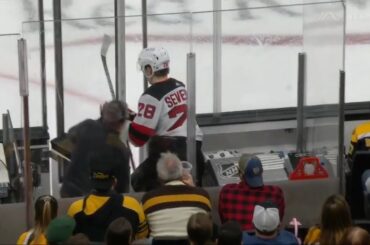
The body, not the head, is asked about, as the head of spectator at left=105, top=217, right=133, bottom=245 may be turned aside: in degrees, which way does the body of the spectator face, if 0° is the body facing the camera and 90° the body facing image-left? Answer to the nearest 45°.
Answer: approximately 180°

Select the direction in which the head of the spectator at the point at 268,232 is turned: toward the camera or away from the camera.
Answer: away from the camera

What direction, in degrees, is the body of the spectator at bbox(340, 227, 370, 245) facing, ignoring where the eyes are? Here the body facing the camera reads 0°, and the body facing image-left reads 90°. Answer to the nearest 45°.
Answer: approximately 180°

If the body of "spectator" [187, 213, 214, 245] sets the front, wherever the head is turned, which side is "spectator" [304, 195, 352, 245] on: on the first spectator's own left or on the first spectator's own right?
on the first spectator's own right

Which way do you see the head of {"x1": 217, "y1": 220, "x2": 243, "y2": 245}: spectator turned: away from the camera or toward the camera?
away from the camera

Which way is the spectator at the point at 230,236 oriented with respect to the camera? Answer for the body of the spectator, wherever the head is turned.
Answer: away from the camera

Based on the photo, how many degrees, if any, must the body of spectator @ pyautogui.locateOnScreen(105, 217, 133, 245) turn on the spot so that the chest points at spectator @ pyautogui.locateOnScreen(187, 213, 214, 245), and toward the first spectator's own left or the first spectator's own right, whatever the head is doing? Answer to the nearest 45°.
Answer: approximately 90° to the first spectator's own right

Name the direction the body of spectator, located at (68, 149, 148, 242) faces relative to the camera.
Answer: away from the camera

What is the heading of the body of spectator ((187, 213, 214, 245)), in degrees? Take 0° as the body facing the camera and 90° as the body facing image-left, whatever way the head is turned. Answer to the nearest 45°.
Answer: approximately 180°

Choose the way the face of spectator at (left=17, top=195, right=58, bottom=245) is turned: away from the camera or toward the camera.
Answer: away from the camera

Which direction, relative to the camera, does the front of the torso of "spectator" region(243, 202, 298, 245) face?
away from the camera

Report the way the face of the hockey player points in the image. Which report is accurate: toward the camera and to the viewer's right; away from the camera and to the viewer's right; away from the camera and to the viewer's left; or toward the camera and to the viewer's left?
away from the camera and to the viewer's left
